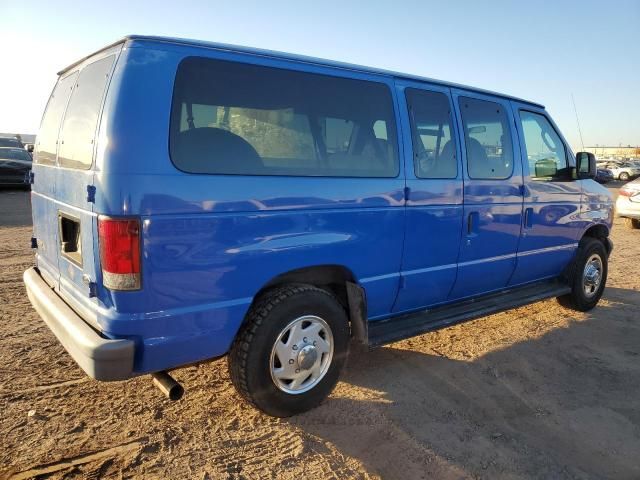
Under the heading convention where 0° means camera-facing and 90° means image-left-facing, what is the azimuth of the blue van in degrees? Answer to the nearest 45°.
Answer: approximately 225°

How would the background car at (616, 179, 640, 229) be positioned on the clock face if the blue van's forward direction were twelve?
The background car is roughly at 12 o'clock from the blue van.

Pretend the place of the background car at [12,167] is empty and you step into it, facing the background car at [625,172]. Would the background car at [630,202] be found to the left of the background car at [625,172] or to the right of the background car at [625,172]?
right

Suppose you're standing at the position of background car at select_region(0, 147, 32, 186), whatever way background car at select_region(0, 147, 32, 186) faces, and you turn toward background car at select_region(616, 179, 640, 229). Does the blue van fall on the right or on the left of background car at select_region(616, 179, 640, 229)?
right

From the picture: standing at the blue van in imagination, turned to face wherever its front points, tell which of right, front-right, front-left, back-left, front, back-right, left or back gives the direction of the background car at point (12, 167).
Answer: left
